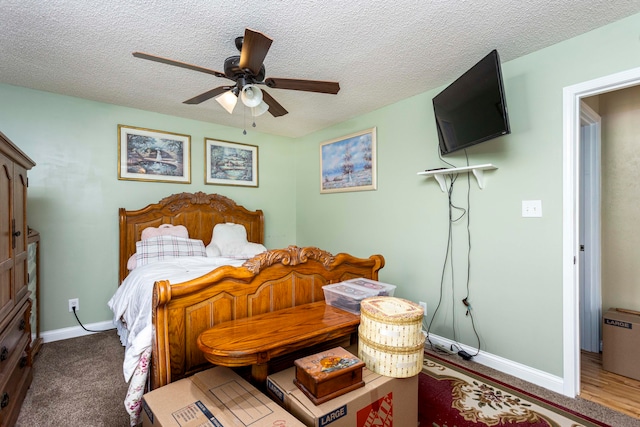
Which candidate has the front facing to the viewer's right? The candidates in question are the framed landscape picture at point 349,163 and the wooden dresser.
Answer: the wooden dresser

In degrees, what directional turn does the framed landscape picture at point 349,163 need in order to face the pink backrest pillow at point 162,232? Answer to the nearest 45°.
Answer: approximately 45° to its right

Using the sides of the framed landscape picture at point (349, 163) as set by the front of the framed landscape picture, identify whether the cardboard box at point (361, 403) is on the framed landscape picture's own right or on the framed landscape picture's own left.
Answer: on the framed landscape picture's own left

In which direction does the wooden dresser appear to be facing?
to the viewer's right

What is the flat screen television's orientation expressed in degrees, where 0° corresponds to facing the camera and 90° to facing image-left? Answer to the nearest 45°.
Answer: approximately 45°

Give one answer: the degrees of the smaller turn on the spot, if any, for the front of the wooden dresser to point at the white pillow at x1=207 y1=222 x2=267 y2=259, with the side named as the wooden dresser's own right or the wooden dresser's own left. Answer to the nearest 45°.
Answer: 0° — it already faces it

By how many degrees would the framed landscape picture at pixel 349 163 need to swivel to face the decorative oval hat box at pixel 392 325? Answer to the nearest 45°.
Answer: approximately 45° to its left
